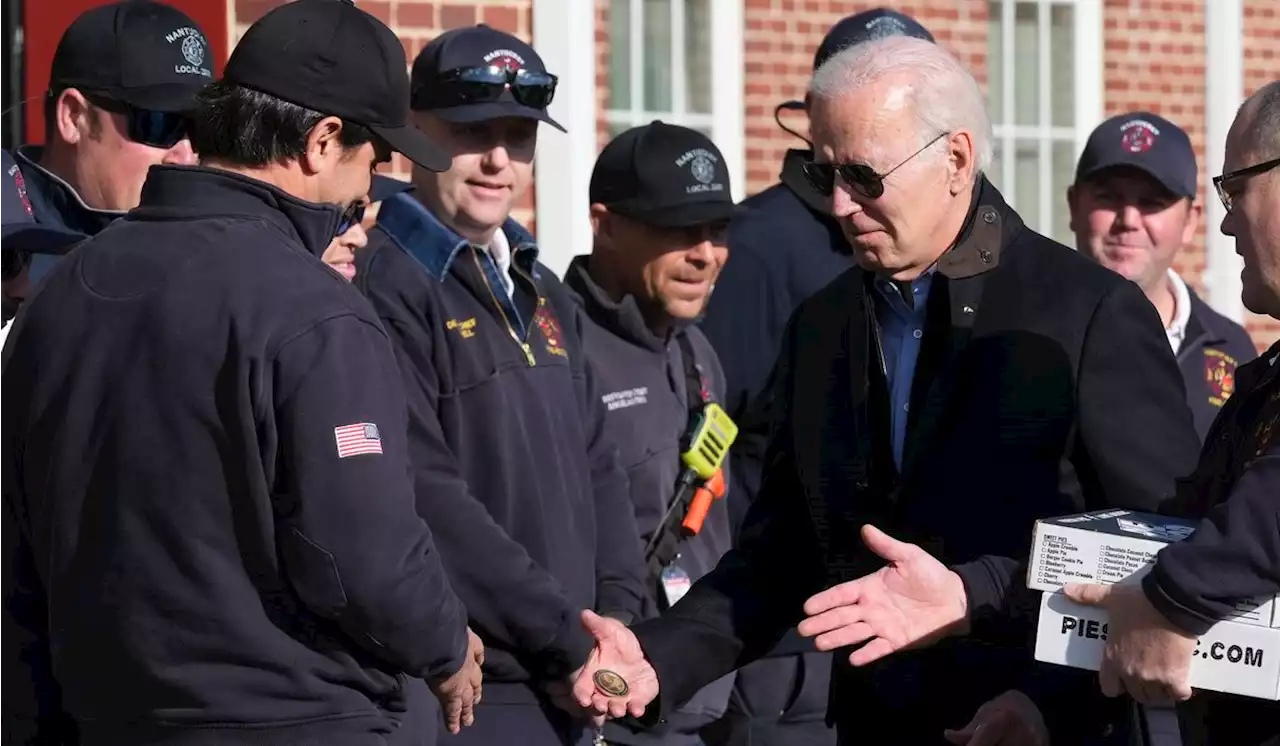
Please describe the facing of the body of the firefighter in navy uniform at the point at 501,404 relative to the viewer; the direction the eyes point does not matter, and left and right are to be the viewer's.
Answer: facing the viewer and to the right of the viewer

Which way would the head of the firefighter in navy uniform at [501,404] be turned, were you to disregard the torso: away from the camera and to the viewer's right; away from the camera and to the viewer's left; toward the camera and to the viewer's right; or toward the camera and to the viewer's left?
toward the camera and to the viewer's right

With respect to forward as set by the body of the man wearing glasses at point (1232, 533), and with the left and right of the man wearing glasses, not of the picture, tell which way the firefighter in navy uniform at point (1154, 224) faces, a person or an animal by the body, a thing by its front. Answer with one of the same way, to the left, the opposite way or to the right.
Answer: to the left

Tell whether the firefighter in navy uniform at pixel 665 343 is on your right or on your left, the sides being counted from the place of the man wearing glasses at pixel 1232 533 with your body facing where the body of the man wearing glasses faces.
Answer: on your right

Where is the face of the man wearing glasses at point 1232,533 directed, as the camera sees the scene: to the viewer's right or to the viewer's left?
to the viewer's left

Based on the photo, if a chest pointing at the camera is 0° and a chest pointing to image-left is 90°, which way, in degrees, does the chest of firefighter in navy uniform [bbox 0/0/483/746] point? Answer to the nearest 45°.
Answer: approximately 225°

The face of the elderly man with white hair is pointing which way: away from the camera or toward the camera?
toward the camera

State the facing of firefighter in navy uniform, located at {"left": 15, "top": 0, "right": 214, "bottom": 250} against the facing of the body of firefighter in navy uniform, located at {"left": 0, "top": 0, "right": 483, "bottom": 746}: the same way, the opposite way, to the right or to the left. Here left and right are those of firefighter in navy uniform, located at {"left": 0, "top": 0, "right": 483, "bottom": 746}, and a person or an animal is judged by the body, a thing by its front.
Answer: to the right

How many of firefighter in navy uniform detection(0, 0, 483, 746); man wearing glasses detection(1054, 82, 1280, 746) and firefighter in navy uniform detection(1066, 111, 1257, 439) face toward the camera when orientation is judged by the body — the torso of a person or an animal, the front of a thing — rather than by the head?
1

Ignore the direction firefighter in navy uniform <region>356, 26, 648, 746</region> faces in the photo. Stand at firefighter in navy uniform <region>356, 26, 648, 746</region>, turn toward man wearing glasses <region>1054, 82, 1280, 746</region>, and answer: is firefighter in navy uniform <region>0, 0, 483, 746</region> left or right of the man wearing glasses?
right

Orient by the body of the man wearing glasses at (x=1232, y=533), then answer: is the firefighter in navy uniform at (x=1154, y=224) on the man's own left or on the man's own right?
on the man's own right

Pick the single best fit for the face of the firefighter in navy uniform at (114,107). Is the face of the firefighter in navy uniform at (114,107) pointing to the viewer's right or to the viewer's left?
to the viewer's right

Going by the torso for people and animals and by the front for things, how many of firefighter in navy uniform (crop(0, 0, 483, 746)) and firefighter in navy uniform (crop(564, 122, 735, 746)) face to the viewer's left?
0

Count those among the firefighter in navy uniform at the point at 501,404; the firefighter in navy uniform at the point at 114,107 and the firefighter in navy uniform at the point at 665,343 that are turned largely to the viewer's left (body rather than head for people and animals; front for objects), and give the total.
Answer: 0

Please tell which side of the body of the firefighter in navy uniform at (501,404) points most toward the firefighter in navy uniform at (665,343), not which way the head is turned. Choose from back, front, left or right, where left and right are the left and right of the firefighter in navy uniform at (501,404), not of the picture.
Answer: left
